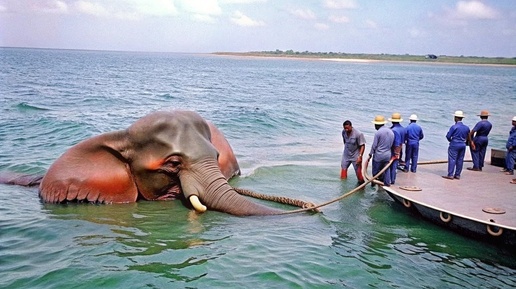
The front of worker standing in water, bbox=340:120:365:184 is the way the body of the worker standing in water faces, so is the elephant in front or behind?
in front

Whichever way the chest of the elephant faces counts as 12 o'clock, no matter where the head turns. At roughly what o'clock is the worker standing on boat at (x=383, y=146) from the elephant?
The worker standing on boat is roughly at 10 o'clock from the elephant.

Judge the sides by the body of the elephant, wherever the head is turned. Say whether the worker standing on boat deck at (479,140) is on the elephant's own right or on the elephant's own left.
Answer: on the elephant's own left

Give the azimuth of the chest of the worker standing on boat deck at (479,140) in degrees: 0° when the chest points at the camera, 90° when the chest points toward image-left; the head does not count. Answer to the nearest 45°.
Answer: approximately 135°

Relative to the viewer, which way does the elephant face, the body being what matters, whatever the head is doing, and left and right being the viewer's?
facing the viewer and to the right of the viewer

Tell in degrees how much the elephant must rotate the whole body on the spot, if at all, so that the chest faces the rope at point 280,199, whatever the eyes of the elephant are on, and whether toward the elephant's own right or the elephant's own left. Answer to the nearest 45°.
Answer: approximately 45° to the elephant's own left

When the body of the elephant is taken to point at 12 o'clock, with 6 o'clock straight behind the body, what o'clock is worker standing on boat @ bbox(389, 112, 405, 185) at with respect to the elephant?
The worker standing on boat is roughly at 10 o'clock from the elephant.

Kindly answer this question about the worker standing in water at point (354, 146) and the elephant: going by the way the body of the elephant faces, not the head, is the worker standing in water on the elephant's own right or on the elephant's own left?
on the elephant's own left

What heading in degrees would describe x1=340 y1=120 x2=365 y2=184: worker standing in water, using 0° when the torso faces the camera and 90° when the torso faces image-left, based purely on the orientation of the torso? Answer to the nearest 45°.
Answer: approximately 45°

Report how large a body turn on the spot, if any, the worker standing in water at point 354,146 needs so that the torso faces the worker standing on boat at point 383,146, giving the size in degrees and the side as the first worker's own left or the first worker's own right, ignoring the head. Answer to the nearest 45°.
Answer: approximately 90° to the first worker's own left
